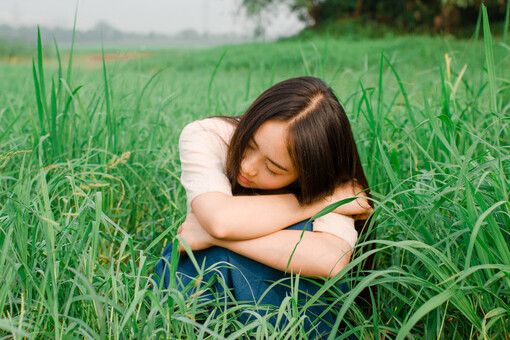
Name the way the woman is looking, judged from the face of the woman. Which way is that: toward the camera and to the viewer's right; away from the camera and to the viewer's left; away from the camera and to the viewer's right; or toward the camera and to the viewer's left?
toward the camera and to the viewer's left

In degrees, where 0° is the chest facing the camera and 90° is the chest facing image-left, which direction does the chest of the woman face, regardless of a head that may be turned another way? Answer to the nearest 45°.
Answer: approximately 0°
